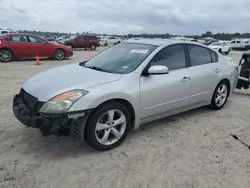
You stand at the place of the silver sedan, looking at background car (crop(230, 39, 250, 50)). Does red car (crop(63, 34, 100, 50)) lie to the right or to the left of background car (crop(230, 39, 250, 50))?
left

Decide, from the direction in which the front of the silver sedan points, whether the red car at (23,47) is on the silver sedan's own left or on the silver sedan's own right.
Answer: on the silver sedan's own right

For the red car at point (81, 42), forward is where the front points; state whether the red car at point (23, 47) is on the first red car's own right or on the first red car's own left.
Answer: on the first red car's own left

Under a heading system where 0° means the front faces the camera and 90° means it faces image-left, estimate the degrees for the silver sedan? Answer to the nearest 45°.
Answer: approximately 45°

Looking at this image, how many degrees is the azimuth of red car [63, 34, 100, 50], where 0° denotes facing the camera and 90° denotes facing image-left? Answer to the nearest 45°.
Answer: approximately 90°

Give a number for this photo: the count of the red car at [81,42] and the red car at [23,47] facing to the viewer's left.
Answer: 1

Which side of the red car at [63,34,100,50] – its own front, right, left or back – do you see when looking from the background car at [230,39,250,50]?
back

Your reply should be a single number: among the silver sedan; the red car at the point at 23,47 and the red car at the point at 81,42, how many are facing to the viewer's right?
1

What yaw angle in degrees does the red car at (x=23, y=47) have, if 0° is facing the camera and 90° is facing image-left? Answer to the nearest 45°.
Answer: approximately 270°

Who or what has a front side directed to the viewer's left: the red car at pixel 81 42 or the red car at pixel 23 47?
the red car at pixel 81 42

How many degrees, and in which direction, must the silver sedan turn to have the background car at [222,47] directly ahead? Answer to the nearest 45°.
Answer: approximately 180°
